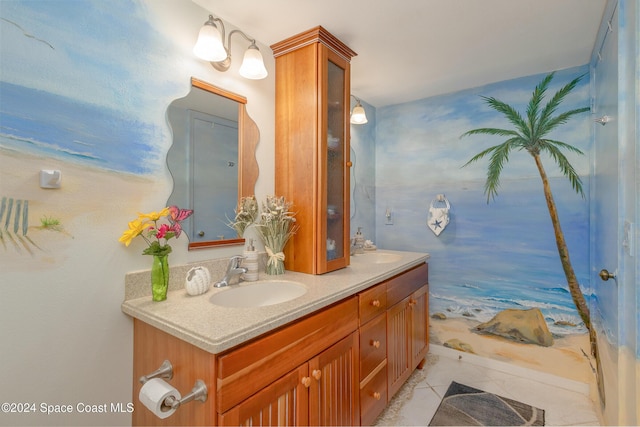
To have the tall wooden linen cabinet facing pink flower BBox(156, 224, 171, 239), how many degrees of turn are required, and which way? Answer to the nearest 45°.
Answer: approximately 90° to its right

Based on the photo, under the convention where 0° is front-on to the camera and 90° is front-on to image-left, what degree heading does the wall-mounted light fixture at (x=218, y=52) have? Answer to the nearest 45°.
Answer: approximately 315°

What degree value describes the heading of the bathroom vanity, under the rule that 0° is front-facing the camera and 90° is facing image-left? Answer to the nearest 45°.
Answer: approximately 315°

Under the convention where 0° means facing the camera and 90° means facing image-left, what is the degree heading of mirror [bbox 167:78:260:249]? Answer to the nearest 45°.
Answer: approximately 315°

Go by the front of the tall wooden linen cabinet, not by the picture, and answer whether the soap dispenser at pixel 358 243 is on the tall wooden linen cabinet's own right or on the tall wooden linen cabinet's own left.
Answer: on the tall wooden linen cabinet's own left
